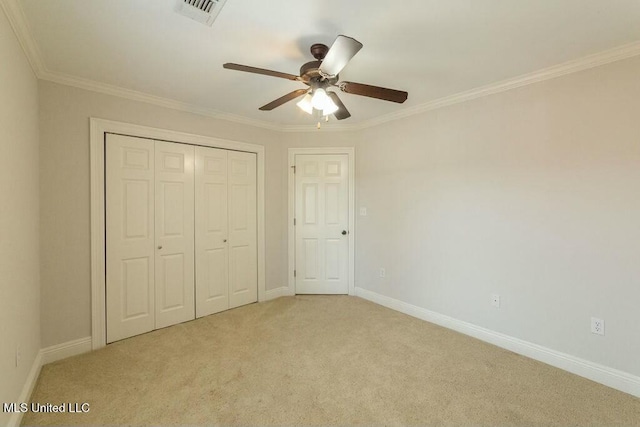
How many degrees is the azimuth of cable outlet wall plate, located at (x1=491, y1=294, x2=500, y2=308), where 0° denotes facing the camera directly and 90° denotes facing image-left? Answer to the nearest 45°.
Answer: approximately 45°

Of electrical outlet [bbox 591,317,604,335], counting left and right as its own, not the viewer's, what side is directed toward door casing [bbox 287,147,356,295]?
right

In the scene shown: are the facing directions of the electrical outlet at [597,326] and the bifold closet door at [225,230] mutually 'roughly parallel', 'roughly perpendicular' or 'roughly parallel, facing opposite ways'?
roughly perpendicular

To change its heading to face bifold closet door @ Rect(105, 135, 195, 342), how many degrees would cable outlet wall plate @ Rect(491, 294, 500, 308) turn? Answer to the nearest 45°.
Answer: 0° — it already faces it

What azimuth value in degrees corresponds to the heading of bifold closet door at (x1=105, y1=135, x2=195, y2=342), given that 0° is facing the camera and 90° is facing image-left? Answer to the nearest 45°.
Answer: approximately 315°

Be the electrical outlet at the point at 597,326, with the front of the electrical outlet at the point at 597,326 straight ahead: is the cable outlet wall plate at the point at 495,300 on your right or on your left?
on your right

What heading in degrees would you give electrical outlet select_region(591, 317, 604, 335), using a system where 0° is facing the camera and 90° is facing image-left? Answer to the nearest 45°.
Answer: approximately 0°

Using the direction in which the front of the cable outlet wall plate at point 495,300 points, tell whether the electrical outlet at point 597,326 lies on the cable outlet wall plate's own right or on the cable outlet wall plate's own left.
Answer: on the cable outlet wall plate's own left

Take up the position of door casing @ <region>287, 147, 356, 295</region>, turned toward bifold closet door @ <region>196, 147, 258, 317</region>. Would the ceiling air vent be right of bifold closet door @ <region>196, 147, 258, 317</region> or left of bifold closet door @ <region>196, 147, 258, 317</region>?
left

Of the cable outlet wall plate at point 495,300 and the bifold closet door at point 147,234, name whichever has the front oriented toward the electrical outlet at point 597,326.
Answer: the bifold closet door
